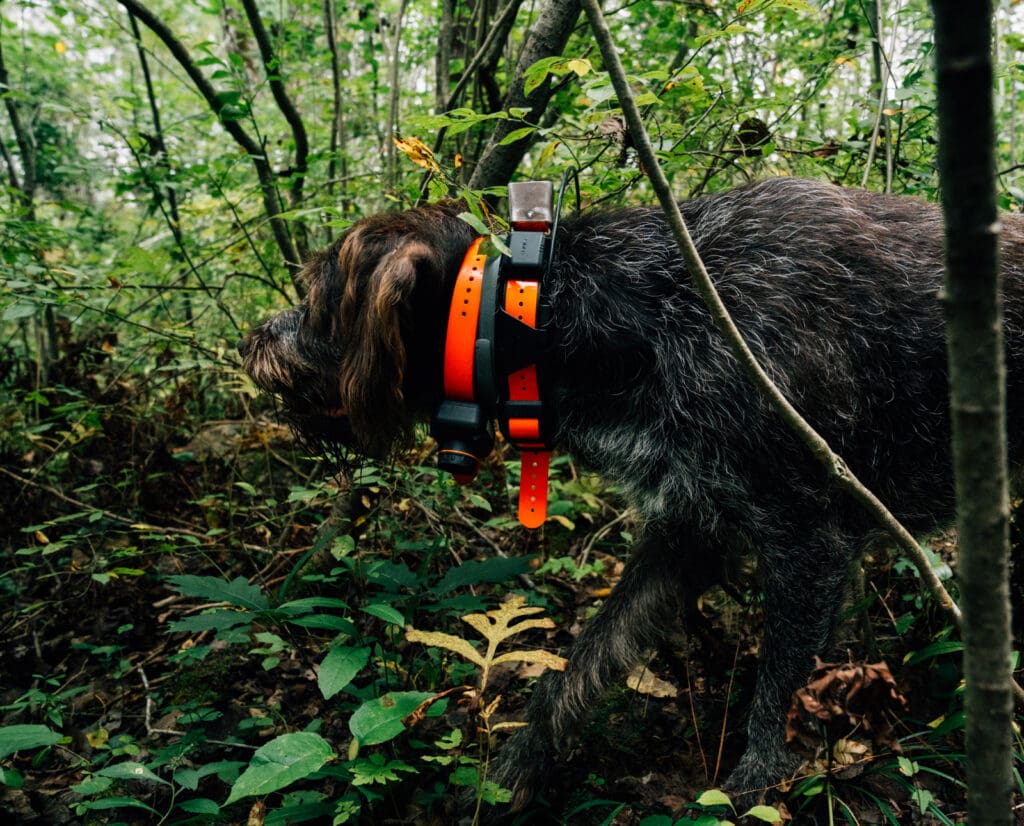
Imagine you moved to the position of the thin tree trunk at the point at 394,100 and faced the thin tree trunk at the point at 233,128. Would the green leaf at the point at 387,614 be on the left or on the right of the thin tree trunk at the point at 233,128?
left

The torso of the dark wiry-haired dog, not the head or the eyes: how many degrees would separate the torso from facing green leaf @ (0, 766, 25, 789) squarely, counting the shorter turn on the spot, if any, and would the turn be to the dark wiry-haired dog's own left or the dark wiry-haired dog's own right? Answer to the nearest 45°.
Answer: approximately 45° to the dark wiry-haired dog's own left

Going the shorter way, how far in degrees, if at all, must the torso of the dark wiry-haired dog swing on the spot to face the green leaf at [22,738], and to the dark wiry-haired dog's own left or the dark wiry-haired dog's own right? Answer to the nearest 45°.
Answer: approximately 45° to the dark wiry-haired dog's own left

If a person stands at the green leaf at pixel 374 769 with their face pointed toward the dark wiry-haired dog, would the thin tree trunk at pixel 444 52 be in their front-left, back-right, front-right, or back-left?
front-left

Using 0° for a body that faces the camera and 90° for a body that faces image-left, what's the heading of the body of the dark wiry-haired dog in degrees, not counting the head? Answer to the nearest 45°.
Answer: approximately 90°

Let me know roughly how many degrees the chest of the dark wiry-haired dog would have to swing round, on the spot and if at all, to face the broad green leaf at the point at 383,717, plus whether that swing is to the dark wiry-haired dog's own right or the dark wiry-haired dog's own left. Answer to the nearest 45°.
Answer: approximately 45° to the dark wiry-haired dog's own left
